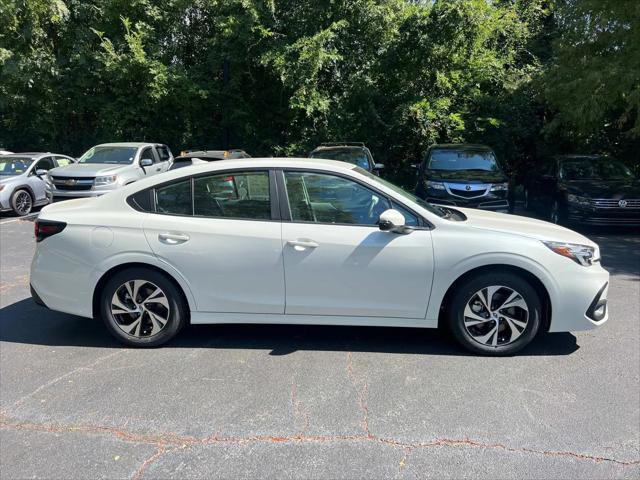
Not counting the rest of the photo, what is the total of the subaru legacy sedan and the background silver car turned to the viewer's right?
1

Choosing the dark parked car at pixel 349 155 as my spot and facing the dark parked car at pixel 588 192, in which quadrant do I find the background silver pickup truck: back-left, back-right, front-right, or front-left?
back-right

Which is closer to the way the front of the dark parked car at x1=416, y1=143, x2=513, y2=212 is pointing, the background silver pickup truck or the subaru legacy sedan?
the subaru legacy sedan

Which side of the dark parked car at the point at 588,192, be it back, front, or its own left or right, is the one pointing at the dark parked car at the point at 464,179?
right

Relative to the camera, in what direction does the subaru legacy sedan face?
facing to the right of the viewer

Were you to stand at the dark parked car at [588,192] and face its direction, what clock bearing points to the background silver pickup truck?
The background silver pickup truck is roughly at 4 o'clock from the dark parked car.

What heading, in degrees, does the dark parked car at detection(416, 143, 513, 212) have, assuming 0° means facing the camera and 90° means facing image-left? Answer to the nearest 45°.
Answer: approximately 0°

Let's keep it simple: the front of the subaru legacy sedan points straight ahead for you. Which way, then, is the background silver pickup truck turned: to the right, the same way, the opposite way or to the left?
to the right

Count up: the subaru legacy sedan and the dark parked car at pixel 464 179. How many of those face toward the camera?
1

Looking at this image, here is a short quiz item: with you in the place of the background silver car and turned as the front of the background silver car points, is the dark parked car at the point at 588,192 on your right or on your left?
on your left

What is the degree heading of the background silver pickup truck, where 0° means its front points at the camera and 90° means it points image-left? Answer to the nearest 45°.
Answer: approximately 45°

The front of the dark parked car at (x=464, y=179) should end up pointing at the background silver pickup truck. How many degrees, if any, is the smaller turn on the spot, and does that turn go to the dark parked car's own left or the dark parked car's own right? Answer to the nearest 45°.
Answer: approximately 90° to the dark parked car's own right

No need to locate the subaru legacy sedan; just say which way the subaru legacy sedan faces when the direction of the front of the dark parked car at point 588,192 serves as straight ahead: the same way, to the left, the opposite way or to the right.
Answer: to the left

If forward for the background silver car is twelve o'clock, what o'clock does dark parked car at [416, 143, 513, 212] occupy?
The dark parked car is roughly at 9 o'clock from the background silver car.
